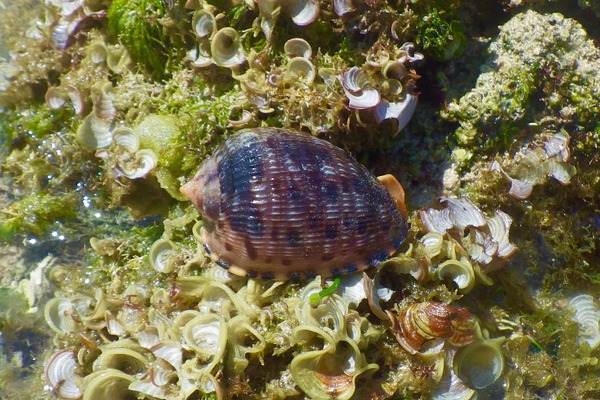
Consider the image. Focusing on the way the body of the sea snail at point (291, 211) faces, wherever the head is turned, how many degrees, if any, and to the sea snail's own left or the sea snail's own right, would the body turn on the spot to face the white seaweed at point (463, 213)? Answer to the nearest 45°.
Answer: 0° — it already faces it

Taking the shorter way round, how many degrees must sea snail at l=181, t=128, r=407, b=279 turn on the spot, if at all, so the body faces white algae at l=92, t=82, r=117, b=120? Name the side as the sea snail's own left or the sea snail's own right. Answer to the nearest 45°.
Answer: approximately 135° to the sea snail's own left

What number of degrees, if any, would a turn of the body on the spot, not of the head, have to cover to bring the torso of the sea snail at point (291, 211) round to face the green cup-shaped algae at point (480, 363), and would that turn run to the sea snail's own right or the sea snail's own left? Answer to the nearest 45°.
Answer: approximately 45° to the sea snail's own right

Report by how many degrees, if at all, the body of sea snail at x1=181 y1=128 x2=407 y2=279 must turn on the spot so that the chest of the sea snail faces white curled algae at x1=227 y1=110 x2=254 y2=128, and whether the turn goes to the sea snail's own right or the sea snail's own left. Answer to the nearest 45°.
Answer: approximately 135° to the sea snail's own left

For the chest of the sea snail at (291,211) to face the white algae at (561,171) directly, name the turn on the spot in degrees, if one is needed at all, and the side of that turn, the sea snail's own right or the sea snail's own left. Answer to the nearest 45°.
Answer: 0° — it already faces it

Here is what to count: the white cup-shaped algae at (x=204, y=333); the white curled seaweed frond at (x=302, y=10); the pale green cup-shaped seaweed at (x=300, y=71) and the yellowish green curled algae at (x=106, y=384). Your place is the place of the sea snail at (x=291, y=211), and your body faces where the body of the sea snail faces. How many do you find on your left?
2

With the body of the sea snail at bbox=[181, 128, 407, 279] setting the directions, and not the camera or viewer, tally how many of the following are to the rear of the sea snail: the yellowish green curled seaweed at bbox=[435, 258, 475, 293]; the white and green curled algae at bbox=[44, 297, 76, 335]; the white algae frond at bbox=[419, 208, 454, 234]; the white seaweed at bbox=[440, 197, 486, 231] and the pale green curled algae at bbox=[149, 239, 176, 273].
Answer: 2

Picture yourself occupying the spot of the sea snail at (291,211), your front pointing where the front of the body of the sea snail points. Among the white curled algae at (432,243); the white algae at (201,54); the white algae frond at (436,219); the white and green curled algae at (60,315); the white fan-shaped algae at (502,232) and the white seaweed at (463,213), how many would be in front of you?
4

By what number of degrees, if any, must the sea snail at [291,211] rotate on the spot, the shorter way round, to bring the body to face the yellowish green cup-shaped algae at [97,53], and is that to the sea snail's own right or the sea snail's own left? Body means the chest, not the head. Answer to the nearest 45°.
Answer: approximately 135° to the sea snail's own left

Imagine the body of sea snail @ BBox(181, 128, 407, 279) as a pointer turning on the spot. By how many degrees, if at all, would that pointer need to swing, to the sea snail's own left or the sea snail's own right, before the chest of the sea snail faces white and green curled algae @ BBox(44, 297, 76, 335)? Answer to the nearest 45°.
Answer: approximately 180°

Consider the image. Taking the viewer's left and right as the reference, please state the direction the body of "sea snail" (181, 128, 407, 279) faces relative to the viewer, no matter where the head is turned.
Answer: facing to the right of the viewer

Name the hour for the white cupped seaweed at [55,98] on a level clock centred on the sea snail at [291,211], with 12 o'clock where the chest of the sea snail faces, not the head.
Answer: The white cupped seaweed is roughly at 7 o'clock from the sea snail.

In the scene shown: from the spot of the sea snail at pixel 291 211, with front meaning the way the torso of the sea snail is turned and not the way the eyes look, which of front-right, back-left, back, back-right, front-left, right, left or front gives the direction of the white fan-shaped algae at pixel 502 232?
front

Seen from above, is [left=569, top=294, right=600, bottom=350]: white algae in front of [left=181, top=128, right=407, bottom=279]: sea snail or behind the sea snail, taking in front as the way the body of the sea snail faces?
in front

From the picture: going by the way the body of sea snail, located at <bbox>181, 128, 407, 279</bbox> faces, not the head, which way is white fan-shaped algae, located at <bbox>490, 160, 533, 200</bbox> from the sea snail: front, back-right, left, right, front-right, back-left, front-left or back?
front
